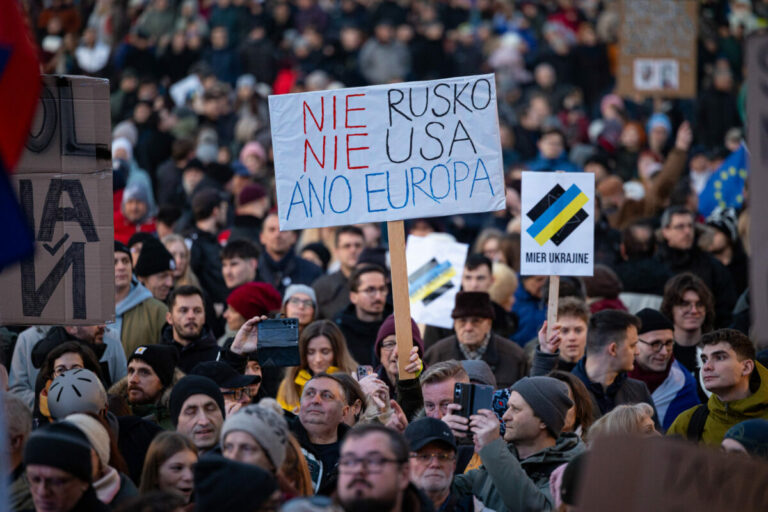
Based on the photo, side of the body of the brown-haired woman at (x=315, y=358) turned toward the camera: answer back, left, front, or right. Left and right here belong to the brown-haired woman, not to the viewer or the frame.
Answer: front

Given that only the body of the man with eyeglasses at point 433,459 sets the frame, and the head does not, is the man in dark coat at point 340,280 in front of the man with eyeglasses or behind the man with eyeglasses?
behind

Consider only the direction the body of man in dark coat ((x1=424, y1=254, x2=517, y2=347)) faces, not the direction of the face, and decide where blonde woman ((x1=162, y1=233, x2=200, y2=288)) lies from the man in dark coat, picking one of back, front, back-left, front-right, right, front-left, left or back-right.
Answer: right

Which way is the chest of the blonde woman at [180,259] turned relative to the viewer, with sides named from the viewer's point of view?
facing the viewer and to the left of the viewer

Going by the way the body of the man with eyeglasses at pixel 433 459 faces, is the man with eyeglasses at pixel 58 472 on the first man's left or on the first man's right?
on the first man's right

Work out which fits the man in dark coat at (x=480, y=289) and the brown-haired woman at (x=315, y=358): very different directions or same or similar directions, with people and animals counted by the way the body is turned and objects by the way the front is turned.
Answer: same or similar directions

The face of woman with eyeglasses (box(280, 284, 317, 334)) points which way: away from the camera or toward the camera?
toward the camera

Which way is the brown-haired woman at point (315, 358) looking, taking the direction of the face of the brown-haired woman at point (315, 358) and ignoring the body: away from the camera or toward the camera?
toward the camera

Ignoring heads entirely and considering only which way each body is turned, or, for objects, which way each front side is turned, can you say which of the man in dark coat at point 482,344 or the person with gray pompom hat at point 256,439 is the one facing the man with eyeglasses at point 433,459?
the man in dark coat

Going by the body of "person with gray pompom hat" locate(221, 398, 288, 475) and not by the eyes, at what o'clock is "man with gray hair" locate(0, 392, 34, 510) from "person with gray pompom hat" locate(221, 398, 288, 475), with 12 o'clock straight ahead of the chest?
"man with gray hair" locate(0, 392, 34, 510) is roughly at 2 o'clock from "person with gray pompom hat" locate(221, 398, 288, 475).

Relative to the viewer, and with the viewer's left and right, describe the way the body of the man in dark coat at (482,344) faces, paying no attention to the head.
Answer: facing the viewer
